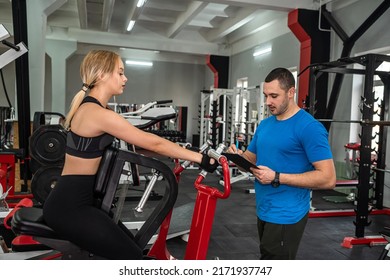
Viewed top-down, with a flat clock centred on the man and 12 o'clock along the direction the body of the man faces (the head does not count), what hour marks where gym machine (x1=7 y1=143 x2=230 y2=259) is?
The gym machine is roughly at 1 o'clock from the man.

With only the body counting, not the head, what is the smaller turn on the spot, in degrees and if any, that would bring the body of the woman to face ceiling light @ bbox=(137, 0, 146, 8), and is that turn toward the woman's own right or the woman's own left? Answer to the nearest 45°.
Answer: approximately 90° to the woman's own left

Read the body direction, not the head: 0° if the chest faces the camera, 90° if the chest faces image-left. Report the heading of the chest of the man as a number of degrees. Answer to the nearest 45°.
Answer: approximately 45°

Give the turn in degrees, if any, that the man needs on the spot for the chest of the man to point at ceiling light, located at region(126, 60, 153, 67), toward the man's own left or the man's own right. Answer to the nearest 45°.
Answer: approximately 90° to the man's own right

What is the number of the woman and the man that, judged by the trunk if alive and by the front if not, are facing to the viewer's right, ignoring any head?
1

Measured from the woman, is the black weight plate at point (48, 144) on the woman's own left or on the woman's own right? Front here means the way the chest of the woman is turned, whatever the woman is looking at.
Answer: on the woman's own left

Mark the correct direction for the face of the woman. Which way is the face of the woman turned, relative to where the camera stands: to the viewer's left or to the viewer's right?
to the viewer's right

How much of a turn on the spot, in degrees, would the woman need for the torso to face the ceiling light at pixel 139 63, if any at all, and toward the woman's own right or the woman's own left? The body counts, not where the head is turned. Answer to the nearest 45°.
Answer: approximately 90° to the woman's own left

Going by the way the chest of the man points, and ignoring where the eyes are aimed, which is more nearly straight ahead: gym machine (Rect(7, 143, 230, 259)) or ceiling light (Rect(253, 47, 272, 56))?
the gym machine

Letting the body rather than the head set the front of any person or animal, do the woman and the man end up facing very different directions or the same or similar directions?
very different directions

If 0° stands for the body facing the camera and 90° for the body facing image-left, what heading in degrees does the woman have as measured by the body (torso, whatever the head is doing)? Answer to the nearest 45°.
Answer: approximately 270°

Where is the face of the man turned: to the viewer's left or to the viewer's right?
to the viewer's left
